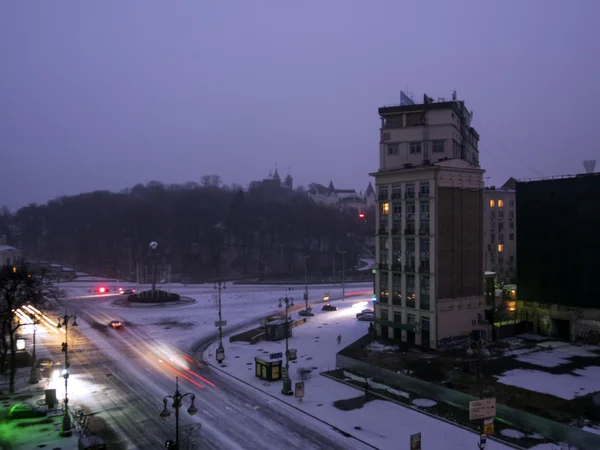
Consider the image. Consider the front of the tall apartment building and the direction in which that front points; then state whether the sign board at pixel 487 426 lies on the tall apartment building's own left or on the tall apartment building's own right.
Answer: on the tall apartment building's own left

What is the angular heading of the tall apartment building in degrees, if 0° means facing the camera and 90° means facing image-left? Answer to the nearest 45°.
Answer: approximately 45°

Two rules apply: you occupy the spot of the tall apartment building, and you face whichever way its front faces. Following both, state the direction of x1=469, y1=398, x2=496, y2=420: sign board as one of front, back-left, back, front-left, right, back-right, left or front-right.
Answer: front-left

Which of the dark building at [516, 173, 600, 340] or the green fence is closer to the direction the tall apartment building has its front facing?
the green fence

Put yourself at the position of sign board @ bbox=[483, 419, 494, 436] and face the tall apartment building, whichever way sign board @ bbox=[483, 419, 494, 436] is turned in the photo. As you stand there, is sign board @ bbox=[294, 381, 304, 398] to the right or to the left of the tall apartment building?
left

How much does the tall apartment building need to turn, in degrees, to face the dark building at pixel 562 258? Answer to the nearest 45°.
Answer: approximately 180°

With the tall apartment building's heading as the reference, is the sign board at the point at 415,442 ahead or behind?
ahead

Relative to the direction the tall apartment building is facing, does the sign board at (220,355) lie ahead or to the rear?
ahead

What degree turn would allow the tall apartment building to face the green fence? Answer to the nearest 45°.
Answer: approximately 45° to its left
